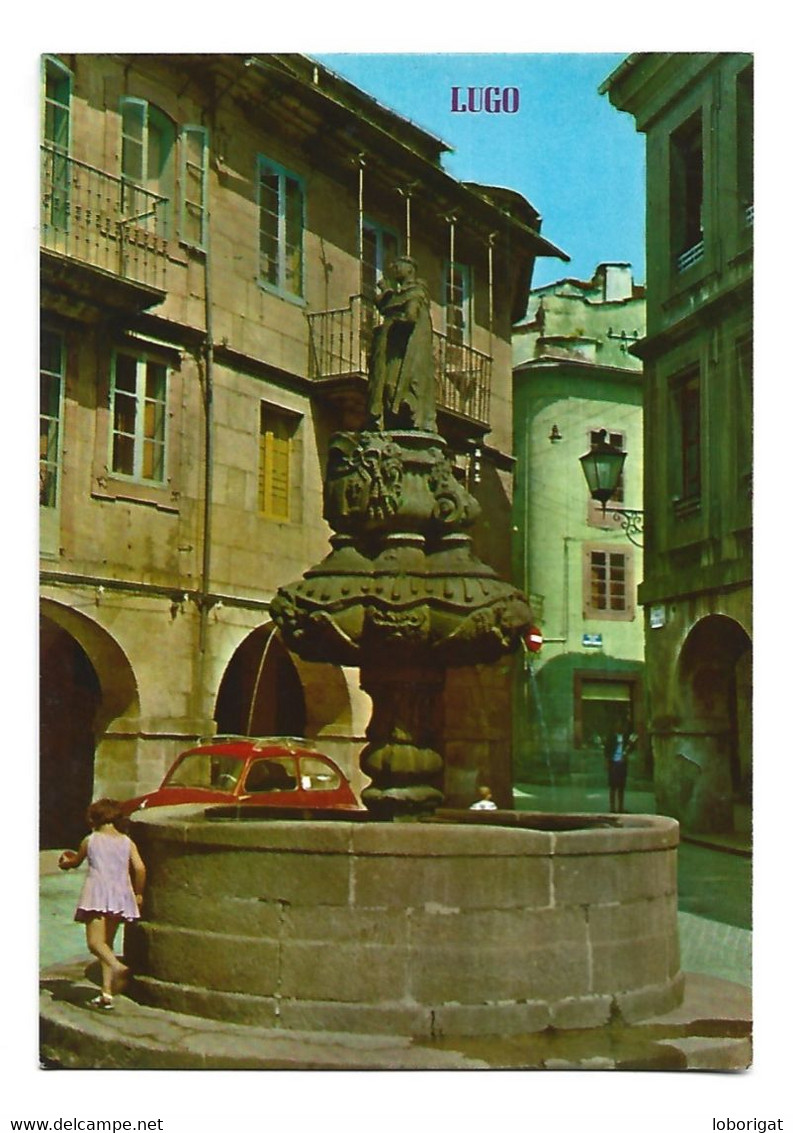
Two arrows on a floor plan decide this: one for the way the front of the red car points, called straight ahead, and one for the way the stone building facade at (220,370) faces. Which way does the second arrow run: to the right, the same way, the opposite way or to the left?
to the left

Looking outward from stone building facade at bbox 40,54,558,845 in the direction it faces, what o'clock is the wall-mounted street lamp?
The wall-mounted street lamp is roughly at 11 o'clock from the stone building facade.

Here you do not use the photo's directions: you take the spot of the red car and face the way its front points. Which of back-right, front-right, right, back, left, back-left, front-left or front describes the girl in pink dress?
front-left

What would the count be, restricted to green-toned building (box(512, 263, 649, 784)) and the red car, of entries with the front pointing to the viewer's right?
0

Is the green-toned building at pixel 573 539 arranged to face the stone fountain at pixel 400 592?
yes

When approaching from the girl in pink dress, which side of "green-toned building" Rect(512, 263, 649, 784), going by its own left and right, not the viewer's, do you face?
front

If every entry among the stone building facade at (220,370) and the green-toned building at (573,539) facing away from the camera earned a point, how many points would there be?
0

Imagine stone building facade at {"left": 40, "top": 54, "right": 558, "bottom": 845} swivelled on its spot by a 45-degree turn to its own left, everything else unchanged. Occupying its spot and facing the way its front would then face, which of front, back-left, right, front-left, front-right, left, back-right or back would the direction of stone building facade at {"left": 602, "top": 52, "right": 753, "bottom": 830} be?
front

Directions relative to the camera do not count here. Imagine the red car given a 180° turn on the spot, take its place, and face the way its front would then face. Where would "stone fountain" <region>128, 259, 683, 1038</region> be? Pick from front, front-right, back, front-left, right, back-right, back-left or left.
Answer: back-right

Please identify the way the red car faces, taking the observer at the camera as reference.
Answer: facing the viewer and to the left of the viewer

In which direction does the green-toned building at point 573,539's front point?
toward the camera

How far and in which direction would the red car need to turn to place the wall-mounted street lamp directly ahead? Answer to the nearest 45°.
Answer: approximately 135° to its left
